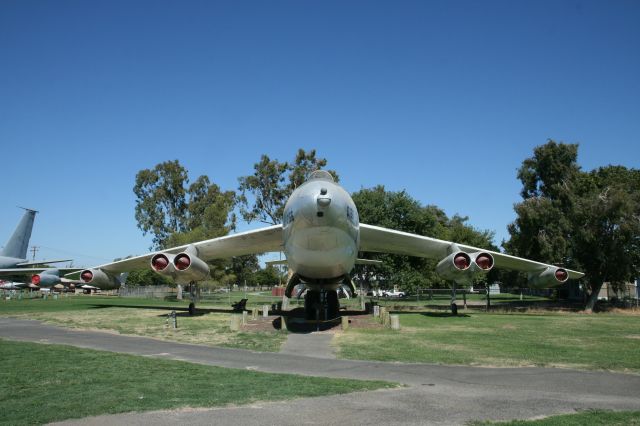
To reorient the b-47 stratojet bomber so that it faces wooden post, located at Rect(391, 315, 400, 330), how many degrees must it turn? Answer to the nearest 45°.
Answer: approximately 45° to its left

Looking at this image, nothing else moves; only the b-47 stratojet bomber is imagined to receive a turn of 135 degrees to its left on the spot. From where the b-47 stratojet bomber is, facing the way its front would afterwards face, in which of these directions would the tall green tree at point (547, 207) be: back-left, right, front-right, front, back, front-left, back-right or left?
front

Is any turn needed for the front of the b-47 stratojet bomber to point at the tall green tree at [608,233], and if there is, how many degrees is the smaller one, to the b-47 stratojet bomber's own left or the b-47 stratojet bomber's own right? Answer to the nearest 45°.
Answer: approximately 135° to the b-47 stratojet bomber's own left

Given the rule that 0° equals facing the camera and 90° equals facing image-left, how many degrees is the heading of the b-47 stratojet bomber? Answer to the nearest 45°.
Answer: approximately 0°
